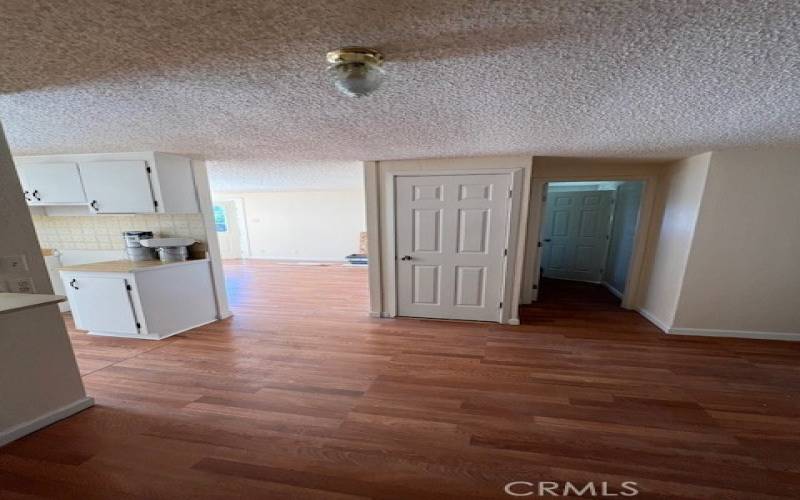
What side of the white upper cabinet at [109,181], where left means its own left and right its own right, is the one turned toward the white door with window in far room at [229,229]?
back

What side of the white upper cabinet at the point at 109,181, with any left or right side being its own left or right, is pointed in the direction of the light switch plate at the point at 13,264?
front

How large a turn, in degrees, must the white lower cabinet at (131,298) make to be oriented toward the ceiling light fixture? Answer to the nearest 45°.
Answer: approximately 45° to its left

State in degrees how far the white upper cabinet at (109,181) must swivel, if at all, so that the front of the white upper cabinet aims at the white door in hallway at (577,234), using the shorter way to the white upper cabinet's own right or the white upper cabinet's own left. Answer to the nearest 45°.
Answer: approximately 90° to the white upper cabinet's own left

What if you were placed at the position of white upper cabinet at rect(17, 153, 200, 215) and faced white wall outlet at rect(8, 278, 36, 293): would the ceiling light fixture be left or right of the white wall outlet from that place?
left

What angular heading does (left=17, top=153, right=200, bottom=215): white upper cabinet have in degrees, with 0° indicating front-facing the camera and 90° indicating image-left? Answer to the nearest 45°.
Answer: approximately 45°

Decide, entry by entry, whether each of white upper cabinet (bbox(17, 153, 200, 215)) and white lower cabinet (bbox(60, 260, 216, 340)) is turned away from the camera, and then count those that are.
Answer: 0

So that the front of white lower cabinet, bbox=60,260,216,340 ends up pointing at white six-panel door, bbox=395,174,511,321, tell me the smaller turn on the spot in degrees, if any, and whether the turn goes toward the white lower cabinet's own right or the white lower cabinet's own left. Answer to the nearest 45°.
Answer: approximately 90° to the white lower cabinet's own left

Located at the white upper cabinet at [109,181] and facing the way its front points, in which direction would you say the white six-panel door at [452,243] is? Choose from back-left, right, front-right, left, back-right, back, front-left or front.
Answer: left

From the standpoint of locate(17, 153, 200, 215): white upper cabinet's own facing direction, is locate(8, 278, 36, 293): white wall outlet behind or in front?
in front

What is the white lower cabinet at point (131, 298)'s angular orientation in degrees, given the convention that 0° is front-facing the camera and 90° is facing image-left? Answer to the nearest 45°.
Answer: approximately 45°

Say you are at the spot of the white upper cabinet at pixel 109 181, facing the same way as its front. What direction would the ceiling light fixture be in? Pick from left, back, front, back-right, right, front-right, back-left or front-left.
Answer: front-left
